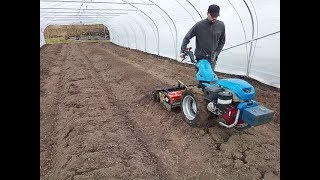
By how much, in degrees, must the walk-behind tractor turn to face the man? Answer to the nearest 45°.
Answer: approximately 135° to its left
